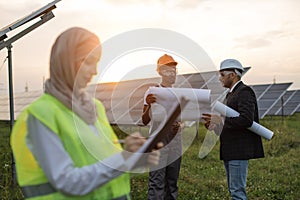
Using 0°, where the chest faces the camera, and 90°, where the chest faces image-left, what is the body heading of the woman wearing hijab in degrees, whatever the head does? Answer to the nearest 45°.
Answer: approximately 315°

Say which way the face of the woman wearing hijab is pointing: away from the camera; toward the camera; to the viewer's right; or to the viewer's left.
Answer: to the viewer's right

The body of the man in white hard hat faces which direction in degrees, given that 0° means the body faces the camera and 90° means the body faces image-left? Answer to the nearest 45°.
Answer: approximately 90°

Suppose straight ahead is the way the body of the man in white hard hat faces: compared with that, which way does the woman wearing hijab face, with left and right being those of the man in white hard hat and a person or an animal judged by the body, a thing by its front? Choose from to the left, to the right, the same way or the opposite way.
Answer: the opposite way
